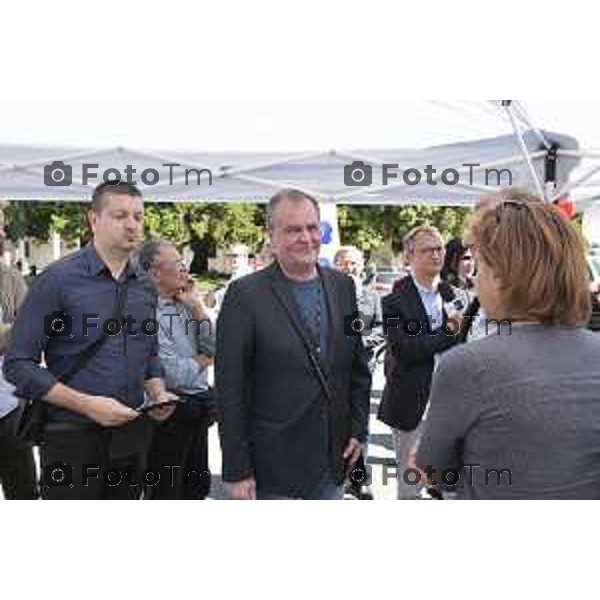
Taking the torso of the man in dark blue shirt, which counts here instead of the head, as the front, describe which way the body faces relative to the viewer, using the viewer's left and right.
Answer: facing the viewer and to the right of the viewer

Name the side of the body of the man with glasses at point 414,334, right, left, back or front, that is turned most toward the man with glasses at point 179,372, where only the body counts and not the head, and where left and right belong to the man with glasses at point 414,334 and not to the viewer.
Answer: right

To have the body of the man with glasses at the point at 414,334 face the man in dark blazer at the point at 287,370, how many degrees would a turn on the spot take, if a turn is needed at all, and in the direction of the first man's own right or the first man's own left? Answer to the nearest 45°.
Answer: approximately 45° to the first man's own right

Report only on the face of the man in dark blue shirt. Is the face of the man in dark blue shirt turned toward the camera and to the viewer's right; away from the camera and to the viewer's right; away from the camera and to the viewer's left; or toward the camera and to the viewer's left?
toward the camera and to the viewer's right

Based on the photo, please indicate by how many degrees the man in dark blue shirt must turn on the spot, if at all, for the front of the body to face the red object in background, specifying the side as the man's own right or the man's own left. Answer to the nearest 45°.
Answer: approximately 90° to the man's own left

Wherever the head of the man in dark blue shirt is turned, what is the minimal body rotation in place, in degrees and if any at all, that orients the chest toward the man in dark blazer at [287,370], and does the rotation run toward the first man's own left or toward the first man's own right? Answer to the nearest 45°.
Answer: approximately 45° to the first man's own left

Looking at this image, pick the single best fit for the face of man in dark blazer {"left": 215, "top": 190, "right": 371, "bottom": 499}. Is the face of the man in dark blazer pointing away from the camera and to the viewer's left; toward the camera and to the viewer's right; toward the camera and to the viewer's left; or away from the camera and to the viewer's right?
toward the camera and to the viewer's right

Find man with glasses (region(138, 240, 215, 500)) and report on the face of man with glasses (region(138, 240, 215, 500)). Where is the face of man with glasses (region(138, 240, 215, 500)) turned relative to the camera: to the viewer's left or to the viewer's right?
to the viewer's right

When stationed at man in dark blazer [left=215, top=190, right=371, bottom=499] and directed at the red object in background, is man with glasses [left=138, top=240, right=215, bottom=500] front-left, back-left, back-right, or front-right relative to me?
front-left

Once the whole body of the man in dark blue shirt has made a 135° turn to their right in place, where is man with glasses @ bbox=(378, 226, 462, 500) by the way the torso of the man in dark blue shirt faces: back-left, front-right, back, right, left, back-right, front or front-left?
back-right
